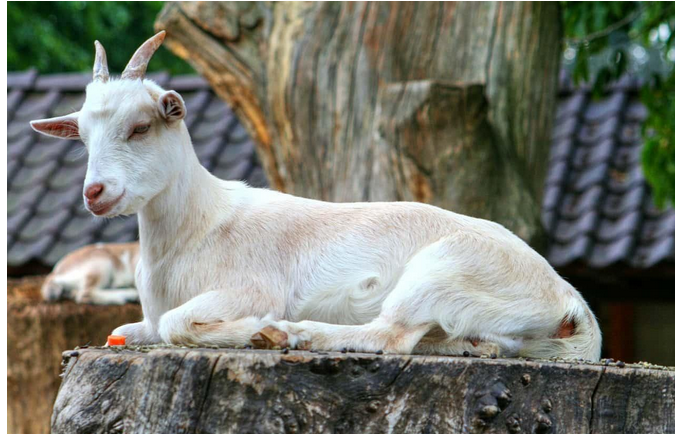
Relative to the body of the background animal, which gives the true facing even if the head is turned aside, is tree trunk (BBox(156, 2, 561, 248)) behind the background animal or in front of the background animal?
in front

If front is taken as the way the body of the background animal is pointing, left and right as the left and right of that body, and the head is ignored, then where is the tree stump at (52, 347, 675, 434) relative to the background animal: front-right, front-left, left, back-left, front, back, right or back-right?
right

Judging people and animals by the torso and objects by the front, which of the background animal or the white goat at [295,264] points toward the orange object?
the white goat

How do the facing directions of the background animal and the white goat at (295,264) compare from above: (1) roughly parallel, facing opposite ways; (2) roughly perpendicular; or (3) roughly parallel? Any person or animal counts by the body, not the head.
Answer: roughly parallel, facing opposite ways

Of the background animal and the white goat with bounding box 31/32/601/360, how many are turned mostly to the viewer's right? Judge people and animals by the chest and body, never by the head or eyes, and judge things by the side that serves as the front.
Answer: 1

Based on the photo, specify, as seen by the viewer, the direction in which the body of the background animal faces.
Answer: to the viewer's right

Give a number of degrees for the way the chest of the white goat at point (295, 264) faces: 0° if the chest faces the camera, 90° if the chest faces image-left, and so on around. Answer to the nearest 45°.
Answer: approximately 90°

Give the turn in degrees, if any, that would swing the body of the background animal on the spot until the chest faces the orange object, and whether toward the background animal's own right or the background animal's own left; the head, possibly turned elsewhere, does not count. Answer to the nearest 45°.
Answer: approximately 90° to the background animal's own right
